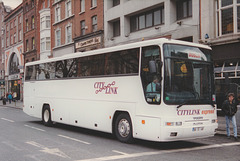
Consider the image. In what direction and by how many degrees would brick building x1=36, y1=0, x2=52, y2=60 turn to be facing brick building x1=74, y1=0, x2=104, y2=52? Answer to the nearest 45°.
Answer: approximately 45° to its left

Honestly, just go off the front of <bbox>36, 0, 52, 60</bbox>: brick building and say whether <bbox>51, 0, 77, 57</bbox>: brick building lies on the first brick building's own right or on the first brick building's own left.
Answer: on the first brick building's own left

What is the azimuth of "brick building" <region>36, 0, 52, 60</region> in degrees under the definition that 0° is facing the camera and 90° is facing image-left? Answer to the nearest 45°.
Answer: approximately 45°

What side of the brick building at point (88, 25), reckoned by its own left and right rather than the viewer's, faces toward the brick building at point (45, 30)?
right

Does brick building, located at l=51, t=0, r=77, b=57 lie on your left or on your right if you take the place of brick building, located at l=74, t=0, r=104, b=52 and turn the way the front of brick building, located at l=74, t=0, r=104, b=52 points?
on your right

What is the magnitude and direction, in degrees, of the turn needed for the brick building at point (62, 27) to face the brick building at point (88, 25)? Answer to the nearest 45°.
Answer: approximately 90° to its left

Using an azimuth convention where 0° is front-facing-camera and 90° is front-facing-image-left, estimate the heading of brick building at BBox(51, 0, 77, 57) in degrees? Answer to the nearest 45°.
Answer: approximately 45°
